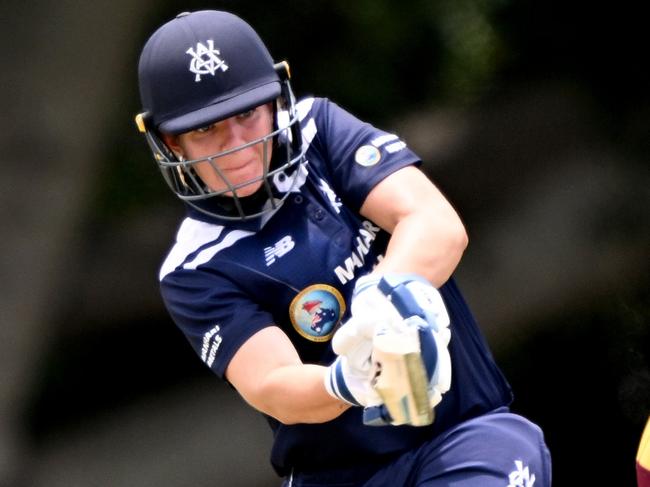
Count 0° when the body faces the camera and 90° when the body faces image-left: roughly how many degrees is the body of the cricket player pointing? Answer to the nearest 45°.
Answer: approximately 0°
